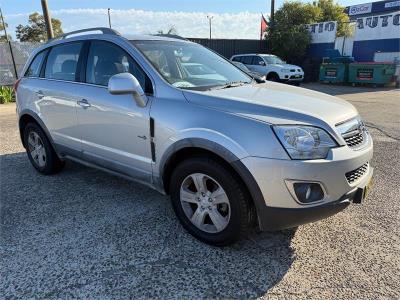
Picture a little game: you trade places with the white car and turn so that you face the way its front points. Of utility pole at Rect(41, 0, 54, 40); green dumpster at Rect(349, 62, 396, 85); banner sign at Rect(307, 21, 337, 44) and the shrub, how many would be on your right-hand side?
2

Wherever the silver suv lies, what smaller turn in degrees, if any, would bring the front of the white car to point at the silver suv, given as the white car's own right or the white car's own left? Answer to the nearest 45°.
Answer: approximately 45° to the white car's own right

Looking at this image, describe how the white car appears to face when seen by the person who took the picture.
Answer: facing the viewer and to the right of the viewer

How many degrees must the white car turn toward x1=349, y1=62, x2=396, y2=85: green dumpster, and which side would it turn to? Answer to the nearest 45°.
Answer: approximately 45° to its left

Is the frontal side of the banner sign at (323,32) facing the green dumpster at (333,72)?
yes

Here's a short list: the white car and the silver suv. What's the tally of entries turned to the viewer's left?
0

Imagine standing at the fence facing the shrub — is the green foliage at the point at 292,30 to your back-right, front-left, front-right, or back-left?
back-left

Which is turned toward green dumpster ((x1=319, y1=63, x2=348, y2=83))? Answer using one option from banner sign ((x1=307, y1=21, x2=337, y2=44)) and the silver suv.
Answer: the banner sign

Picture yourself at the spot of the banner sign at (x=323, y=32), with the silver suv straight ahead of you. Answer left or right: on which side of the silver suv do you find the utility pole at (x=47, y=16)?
right

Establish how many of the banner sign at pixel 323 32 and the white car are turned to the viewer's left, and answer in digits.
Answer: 0

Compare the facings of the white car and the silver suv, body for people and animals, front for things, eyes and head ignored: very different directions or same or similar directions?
same or similar directions

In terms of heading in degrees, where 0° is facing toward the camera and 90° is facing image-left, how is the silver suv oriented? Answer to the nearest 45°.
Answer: approximately 315°

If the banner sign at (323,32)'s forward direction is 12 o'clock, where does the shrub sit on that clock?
The shrub is roughly at 1 o'clock from the banner sign.

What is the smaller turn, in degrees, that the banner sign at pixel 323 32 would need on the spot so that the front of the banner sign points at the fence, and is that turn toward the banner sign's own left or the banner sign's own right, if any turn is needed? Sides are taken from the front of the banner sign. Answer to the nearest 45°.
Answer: approximately 45° to the banner sign's own right

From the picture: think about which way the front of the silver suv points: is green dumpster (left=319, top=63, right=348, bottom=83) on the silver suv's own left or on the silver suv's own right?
on the silver suv's own left

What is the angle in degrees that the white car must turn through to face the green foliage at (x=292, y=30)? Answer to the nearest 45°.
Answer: approximately 135° to its left

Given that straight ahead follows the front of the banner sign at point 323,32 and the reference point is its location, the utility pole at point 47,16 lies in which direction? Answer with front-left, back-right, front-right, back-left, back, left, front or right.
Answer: front-right

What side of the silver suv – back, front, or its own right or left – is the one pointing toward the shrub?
back

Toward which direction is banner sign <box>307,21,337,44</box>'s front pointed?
toward the camera
